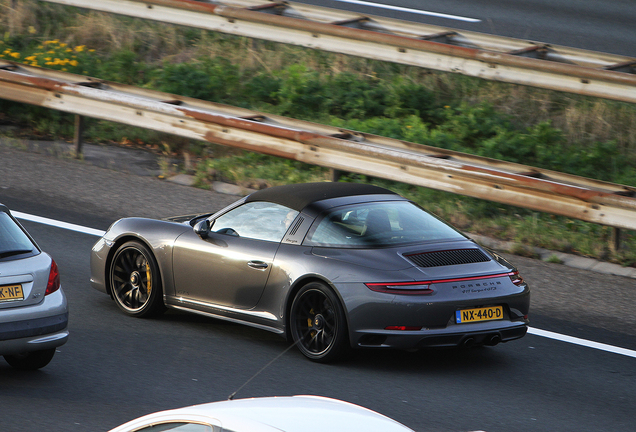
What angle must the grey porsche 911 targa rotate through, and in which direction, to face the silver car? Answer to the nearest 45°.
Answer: approximately 90° to its left

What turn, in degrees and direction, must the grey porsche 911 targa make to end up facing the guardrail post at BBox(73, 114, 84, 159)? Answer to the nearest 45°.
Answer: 0° — it already faces it

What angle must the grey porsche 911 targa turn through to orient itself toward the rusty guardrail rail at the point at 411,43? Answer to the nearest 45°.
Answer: approximately 45° to its right

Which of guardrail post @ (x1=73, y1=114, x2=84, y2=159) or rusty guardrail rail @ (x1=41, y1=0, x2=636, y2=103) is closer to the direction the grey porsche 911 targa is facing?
the guardrail post

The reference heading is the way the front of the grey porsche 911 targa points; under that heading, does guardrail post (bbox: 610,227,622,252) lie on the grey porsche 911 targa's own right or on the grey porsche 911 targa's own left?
on the grey porsche 911 targa's own right

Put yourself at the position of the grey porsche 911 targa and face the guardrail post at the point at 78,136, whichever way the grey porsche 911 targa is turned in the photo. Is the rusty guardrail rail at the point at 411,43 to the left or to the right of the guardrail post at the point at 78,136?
right

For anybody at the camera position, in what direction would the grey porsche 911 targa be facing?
facing away from the viewer and to the left of the viewer
